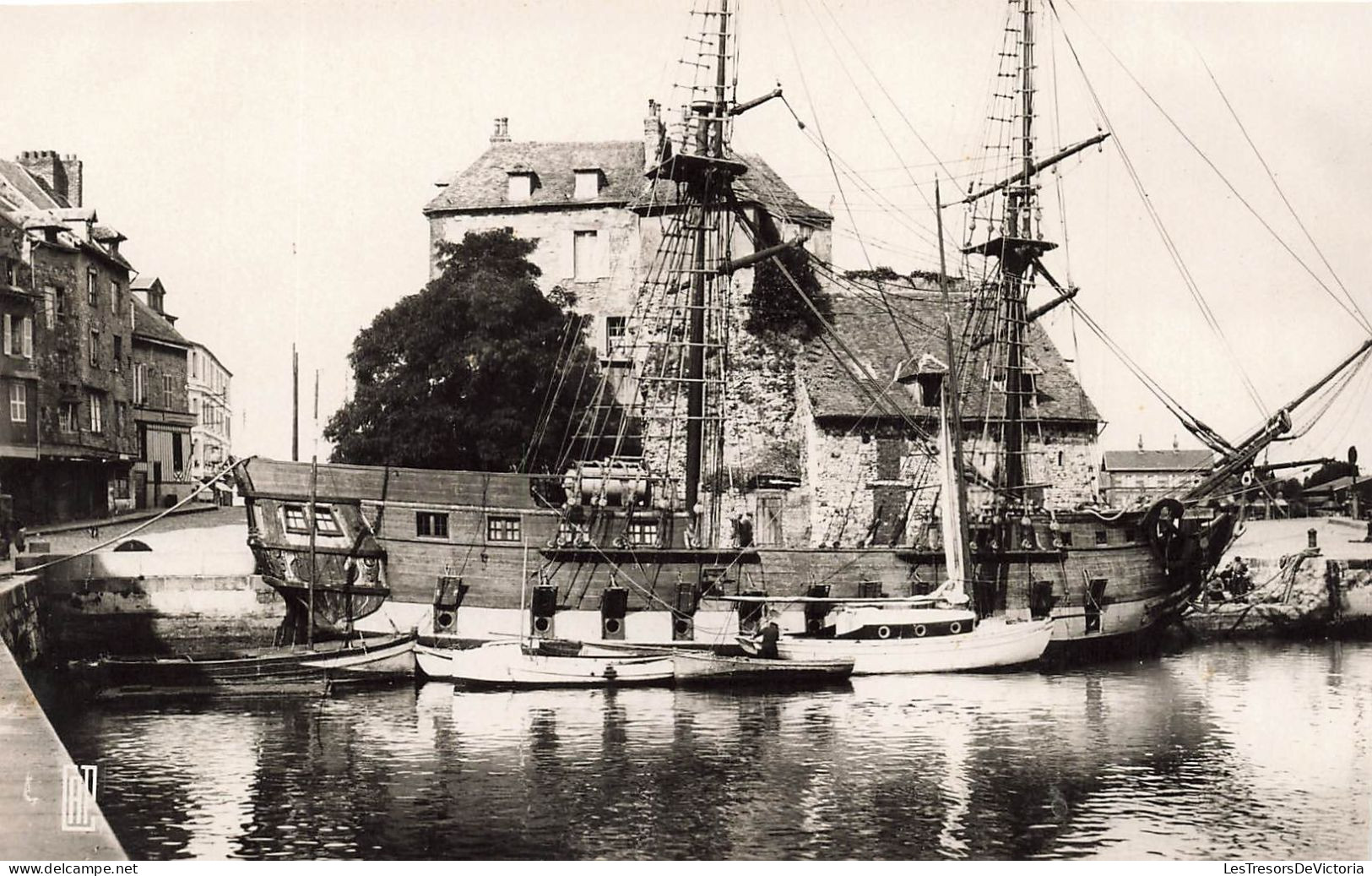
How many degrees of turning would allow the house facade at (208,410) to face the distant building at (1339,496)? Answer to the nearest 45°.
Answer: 0° — it already faces it

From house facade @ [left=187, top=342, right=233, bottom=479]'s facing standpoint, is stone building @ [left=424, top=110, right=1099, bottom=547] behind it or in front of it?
in front

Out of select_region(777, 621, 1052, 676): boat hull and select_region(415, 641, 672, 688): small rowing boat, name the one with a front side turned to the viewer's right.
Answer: the boat hull

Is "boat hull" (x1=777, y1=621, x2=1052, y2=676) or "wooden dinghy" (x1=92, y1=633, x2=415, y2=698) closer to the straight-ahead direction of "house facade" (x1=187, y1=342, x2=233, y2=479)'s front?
the boat hull

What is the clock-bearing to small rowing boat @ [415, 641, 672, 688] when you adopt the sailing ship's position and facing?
The small rowing boat is roughly at 4 o'clock from the sailing ship.

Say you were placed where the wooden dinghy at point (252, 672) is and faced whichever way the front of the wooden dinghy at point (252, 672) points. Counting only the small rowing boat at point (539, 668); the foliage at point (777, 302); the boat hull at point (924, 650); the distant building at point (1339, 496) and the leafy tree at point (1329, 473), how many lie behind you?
0

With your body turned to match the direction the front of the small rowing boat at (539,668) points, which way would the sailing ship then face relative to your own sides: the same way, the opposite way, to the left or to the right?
the opposite way

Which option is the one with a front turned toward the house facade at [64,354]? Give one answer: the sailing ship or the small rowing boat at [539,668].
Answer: the small rowing boat

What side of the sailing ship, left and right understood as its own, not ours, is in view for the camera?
right

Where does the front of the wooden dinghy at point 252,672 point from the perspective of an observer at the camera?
facing to the right of the viewer

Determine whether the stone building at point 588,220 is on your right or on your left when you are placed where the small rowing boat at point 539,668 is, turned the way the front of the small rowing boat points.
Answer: on your right

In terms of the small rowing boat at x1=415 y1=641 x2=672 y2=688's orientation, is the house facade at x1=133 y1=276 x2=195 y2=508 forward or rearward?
forward

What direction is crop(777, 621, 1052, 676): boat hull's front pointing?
to the viewer's right

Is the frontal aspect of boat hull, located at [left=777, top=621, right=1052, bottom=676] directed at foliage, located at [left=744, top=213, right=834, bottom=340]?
no

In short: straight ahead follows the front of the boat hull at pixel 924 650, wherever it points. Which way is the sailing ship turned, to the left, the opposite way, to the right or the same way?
the same way

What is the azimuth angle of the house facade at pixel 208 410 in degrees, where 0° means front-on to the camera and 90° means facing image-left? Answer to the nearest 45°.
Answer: approximately 270°

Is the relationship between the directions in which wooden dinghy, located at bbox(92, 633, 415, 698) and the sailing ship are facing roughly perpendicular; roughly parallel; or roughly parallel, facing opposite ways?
roughly parallel

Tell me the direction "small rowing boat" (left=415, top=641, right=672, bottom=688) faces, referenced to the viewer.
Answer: facing to the left of the viewer
